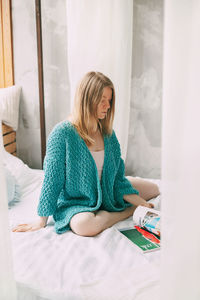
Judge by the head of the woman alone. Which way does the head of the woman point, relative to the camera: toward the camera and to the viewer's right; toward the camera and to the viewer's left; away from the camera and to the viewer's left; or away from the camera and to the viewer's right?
toward the camera and to the viewer's right

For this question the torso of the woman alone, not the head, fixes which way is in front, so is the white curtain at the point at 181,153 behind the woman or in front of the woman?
in front

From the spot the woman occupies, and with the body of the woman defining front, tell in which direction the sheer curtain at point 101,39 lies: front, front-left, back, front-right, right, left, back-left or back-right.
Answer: back-left

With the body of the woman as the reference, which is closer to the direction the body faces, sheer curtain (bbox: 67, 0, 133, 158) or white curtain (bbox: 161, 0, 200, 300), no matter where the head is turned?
the white curtain

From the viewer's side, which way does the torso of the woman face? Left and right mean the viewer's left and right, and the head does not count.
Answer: facing the viewer and to the right of the viewer

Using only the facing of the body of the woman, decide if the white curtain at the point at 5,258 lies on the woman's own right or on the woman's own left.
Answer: on the woman's own right
